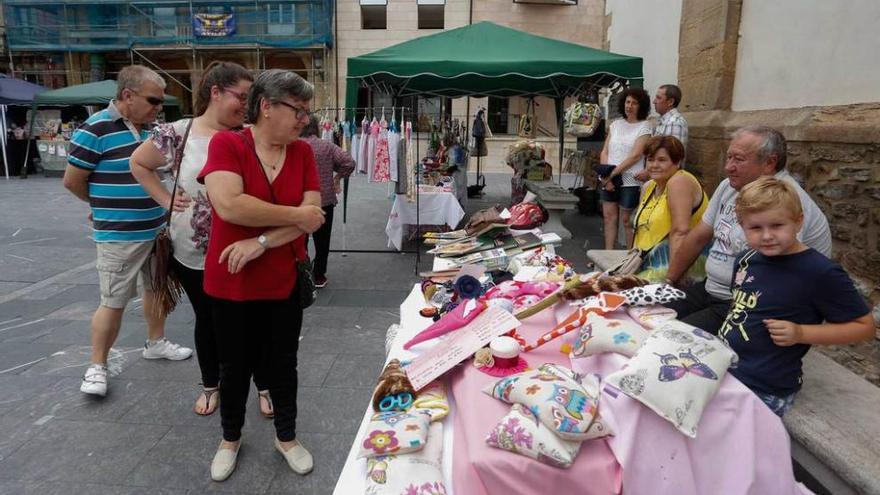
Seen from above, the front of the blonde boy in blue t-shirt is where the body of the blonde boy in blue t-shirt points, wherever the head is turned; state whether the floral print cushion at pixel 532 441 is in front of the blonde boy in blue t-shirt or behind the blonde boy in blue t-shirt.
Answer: in front

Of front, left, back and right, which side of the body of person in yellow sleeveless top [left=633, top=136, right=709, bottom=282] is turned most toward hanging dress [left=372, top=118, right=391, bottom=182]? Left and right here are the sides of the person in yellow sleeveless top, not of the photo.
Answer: right

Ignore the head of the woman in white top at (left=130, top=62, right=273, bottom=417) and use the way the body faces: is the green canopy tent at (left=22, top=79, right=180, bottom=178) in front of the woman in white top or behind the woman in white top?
behind

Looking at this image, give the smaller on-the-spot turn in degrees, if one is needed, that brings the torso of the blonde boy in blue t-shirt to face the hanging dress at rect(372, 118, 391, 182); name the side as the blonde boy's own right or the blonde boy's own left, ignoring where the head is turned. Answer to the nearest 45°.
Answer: approximately 90° to the blonde boy's own right

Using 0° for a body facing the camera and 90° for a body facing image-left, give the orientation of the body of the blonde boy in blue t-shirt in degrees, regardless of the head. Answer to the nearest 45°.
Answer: approximately 45°

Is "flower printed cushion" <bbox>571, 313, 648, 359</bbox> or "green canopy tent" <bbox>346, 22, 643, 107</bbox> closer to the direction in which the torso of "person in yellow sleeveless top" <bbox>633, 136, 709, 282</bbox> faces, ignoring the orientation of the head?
the flower printed cushion

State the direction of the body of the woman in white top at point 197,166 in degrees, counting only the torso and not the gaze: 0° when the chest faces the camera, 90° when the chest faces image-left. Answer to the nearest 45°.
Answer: approximately 315°

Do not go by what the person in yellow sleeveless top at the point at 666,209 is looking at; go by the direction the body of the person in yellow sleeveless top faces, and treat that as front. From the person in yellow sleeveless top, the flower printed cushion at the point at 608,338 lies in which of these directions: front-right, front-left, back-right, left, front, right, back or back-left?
front-left

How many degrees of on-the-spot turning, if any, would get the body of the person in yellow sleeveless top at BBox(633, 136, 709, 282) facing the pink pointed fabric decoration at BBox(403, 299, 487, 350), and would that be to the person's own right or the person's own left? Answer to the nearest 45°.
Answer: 0° — they already face it

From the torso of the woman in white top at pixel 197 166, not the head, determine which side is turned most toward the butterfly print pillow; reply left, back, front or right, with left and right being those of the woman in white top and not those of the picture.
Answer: front

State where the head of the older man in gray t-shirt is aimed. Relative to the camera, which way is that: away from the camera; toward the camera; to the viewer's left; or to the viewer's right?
to the viewer's left

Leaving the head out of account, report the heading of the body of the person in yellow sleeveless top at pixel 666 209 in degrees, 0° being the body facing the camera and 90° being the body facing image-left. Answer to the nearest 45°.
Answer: approximately 45°
